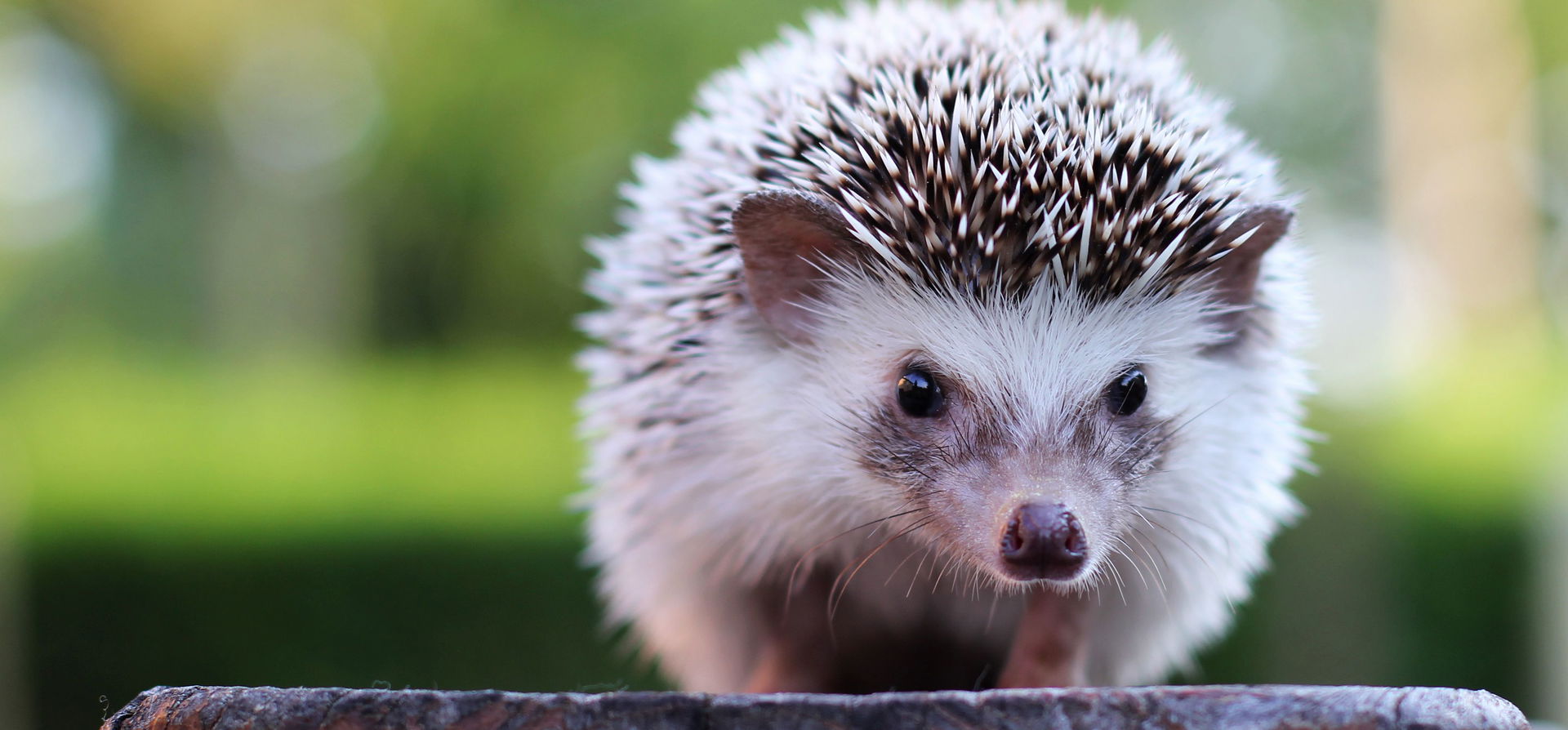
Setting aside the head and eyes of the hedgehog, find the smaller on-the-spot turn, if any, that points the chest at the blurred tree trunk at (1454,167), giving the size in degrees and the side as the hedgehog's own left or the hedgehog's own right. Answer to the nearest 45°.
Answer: approximately 135° to the hedgehog's own left

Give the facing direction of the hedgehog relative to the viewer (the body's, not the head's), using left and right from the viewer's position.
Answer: facing the viewer
